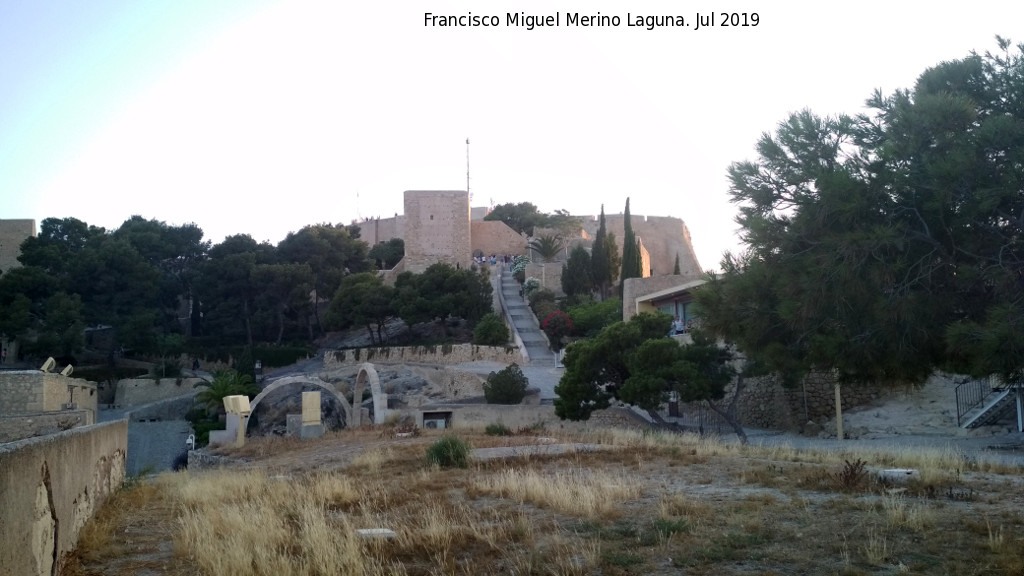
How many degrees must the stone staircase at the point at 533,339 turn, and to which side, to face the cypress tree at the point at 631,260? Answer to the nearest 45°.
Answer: approximately 135° to its left

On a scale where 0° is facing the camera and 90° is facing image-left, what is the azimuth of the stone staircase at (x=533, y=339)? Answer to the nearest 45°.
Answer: approximately 0°

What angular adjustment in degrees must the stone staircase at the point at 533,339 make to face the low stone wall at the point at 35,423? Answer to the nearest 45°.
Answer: approximately 45° to its right

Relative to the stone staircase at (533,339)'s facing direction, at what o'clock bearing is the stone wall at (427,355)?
The stone wall is roughly at 2 o'clock from the stone staircase.

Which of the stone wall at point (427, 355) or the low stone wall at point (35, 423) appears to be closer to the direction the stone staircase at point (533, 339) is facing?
the low stone wall

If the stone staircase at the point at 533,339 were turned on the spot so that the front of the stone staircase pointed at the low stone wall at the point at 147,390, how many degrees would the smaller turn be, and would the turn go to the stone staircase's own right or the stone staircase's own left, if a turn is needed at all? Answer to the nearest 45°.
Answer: approximately 90° to the stone staircase's own right

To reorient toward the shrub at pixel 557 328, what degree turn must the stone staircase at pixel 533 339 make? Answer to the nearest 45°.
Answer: approximately 45° to its left

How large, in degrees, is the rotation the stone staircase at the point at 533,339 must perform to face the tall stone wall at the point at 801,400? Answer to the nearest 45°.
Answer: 0° — it already faces it

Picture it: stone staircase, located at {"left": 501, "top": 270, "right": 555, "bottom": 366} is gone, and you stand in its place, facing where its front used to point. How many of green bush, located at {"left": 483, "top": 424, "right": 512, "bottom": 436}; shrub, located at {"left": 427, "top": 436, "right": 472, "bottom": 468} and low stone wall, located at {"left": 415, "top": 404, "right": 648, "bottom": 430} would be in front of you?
3
